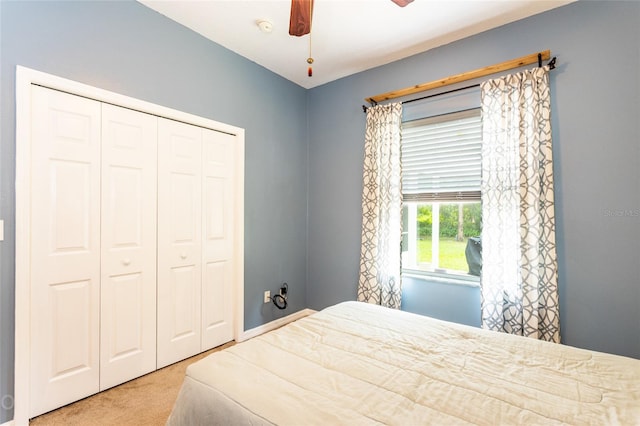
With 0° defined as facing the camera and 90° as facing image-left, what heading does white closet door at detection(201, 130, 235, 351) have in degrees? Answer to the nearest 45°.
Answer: approximately 315°

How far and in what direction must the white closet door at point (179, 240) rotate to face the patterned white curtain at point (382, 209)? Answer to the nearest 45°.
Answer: approximately 45° to its left

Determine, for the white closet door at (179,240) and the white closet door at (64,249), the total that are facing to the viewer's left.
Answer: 0

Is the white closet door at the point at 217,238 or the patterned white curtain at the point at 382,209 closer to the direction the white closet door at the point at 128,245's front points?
the patterned white curtain

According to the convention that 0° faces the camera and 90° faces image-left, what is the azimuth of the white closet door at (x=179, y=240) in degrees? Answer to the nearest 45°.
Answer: approximately 315°

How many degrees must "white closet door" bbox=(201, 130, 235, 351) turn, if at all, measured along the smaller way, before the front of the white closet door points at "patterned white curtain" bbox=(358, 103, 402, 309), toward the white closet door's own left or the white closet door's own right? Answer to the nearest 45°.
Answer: approximately 45° to the white closet door's own left

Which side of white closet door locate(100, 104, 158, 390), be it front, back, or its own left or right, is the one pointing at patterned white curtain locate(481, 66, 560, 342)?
front

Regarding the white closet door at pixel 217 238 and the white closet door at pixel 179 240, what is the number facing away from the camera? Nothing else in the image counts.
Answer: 0

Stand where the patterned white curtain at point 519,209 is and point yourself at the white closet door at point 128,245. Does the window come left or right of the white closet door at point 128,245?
right

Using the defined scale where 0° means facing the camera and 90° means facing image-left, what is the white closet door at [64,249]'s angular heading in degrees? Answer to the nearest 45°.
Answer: approximately 315°

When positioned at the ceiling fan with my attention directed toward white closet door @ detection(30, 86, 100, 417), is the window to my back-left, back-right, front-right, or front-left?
back-right
